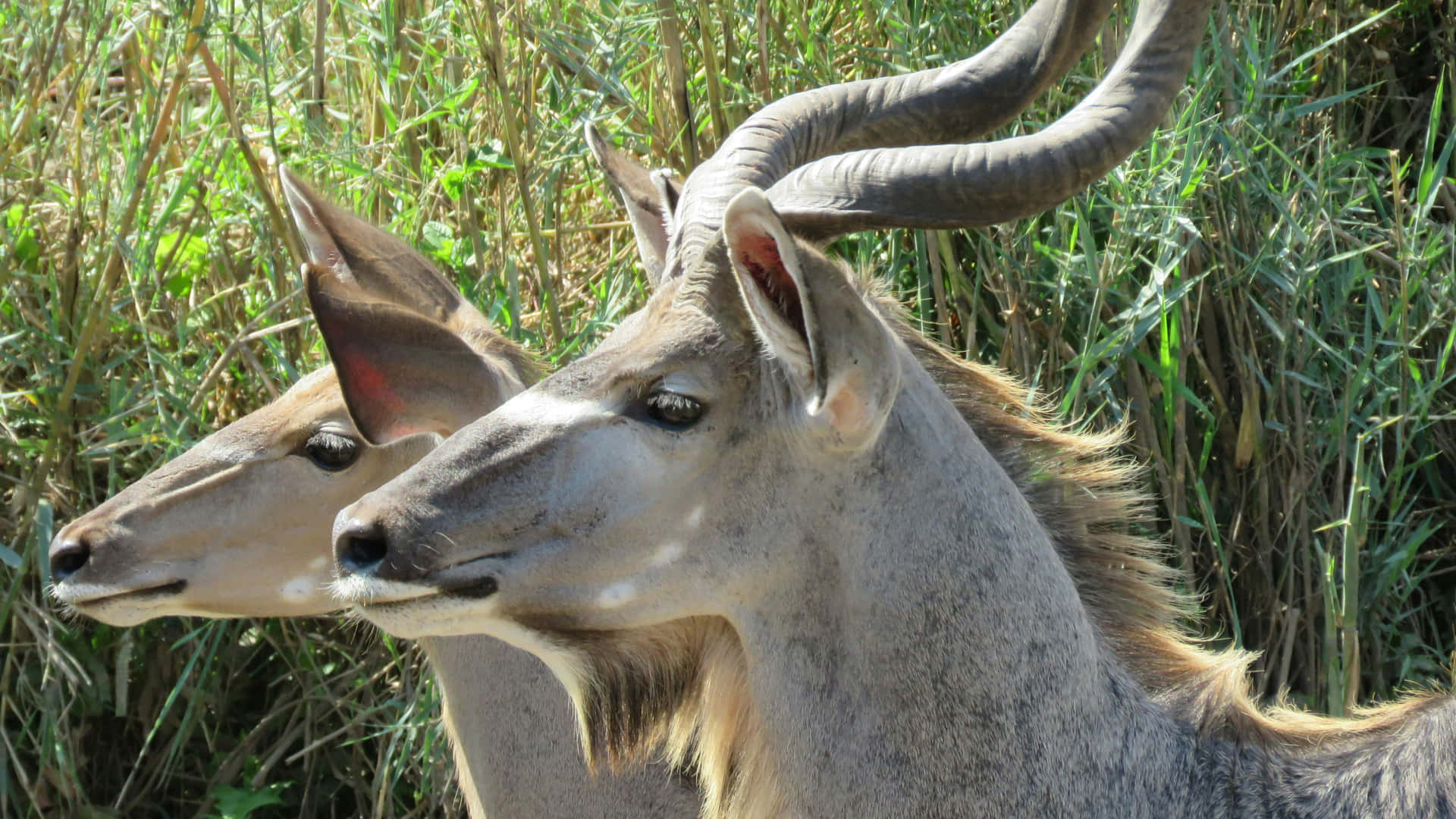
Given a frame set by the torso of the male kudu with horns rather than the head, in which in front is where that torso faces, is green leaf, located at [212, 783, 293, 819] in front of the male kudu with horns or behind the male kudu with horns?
in front

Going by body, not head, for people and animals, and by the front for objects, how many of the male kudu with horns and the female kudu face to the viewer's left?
2

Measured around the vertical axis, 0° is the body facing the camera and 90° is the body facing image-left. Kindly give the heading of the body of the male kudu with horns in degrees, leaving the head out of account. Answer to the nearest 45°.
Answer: approximately 90°

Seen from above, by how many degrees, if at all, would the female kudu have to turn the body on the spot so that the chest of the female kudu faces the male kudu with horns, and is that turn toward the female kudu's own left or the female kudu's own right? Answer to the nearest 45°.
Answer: approximately 135° to the female kudu's own left

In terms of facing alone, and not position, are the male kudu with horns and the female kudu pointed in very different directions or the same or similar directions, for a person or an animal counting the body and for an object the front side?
same or similar directions

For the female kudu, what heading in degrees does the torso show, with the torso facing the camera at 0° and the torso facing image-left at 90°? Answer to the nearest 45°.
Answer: approximately 90°
